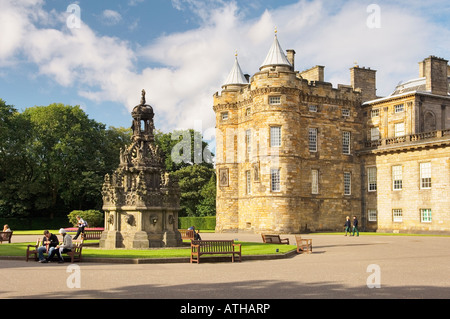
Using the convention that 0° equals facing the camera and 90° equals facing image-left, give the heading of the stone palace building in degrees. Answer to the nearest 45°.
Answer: approximately 45°

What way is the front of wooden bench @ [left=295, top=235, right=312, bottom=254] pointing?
to the viewer's right

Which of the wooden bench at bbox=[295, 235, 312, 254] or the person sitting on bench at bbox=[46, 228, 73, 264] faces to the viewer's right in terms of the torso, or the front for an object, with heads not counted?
the wooden bench

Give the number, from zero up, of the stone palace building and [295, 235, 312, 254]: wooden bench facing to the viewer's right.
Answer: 1

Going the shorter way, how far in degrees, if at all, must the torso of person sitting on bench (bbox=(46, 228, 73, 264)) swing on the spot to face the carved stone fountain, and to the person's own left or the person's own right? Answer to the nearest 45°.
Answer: approximately 180°

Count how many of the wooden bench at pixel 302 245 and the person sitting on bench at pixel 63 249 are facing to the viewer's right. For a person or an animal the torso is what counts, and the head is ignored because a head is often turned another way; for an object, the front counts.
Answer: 1
